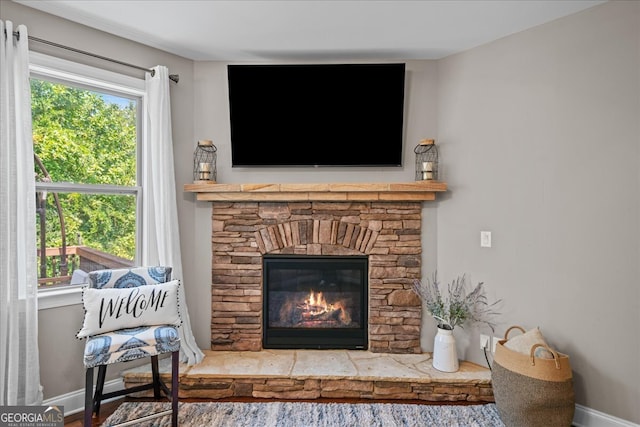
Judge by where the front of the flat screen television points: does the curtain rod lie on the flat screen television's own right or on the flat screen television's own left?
on the flat screen television's own right

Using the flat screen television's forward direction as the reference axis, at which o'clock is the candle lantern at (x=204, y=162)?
The candle lantern is roughly at 3 o'clock from the flat screen television.

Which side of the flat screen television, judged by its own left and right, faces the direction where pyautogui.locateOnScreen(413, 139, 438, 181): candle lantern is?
left

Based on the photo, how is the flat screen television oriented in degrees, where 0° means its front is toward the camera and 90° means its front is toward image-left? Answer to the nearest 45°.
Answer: approximately 0°

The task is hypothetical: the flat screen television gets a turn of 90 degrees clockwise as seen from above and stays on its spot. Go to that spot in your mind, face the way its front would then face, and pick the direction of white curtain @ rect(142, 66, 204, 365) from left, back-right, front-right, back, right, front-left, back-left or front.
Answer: front

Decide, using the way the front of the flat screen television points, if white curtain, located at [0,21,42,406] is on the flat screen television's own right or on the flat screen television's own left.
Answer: on the flat screen television's own right

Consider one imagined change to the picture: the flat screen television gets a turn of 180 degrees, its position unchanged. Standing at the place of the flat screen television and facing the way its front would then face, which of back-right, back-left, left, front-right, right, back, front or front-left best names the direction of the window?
left
